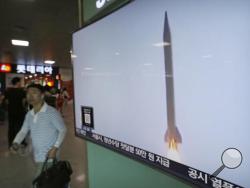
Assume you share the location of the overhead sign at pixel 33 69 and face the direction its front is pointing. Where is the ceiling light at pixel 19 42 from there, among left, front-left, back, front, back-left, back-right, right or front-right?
front

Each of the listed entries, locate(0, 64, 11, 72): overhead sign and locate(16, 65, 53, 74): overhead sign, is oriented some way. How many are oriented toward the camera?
2

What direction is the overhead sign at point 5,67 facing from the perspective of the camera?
toward the camera

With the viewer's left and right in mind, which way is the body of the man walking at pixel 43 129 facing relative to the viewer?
facing the viewer and to the left of the viewer

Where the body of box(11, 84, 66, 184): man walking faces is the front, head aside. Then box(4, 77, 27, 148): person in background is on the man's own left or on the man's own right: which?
on the man's own right

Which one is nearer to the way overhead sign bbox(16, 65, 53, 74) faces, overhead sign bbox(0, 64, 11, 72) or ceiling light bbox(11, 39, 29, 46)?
the ceiling light

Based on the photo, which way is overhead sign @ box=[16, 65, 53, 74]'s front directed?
toward the camera

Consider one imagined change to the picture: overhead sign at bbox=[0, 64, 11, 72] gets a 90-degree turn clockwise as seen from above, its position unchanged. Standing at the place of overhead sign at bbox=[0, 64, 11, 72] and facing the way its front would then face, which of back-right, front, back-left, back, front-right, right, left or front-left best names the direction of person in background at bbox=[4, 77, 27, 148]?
left

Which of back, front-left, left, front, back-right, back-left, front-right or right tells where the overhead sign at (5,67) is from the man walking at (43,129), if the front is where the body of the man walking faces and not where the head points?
back-right
